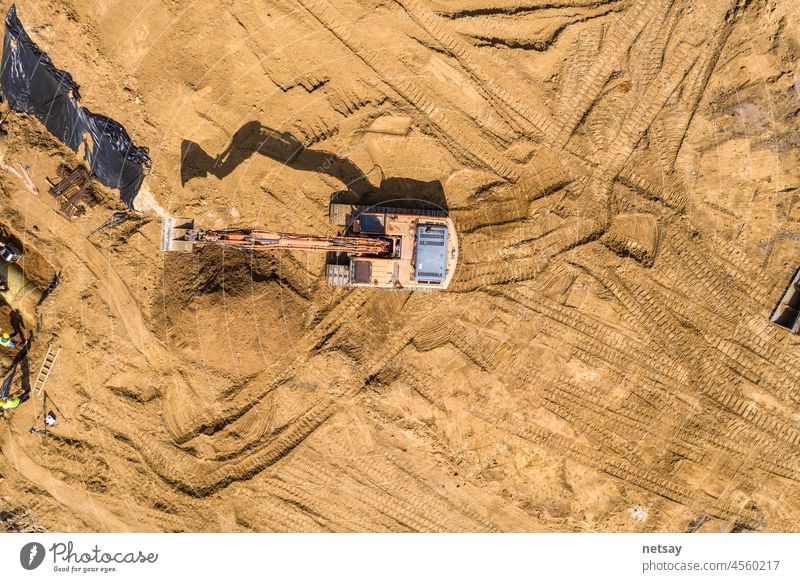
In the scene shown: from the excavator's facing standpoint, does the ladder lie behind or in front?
in front

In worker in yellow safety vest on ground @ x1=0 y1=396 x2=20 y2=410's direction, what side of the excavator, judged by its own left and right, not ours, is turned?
front

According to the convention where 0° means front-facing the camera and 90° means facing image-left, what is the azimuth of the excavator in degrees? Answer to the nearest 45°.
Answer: approximately 90°

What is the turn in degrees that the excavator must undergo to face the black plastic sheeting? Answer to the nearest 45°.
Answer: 0° — it already faces it
